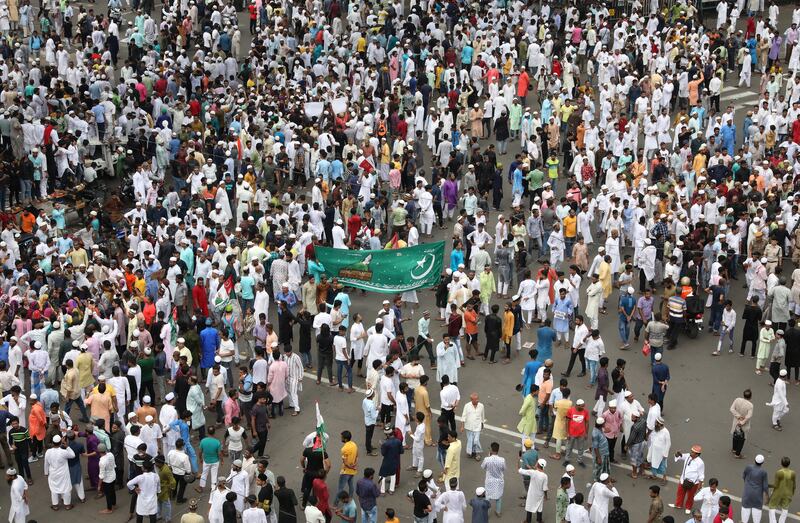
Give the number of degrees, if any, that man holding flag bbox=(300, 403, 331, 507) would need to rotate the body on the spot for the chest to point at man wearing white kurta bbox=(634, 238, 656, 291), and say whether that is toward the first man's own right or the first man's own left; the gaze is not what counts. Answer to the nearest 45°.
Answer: approximately 45° to the first man's own right

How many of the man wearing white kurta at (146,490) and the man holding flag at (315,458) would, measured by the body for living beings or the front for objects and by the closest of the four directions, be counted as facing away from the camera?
2

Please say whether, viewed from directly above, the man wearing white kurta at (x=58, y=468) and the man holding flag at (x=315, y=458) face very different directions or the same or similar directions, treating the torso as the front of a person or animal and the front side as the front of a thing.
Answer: same or similar directions

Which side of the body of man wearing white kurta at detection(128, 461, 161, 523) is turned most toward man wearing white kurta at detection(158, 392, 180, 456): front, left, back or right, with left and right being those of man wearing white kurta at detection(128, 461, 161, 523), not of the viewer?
front

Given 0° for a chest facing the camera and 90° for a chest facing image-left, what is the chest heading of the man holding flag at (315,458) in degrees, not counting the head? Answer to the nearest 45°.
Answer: approximately 180°

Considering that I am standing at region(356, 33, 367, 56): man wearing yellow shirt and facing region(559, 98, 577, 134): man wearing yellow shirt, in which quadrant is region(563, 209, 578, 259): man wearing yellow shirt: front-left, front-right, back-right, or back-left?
front-right

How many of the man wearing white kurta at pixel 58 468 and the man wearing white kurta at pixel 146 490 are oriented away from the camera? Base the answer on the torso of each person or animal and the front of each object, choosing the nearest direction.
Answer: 2

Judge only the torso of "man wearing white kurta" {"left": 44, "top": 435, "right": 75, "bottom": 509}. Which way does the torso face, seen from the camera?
away from the camera

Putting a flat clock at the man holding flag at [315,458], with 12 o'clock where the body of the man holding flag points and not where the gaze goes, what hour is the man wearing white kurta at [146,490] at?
The man wearing white kurta is roughly at 9 o'clock from the man holding flag.

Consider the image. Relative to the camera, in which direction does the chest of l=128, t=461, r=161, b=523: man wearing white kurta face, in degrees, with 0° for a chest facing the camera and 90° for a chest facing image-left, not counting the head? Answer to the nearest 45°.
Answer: approximately 180°
